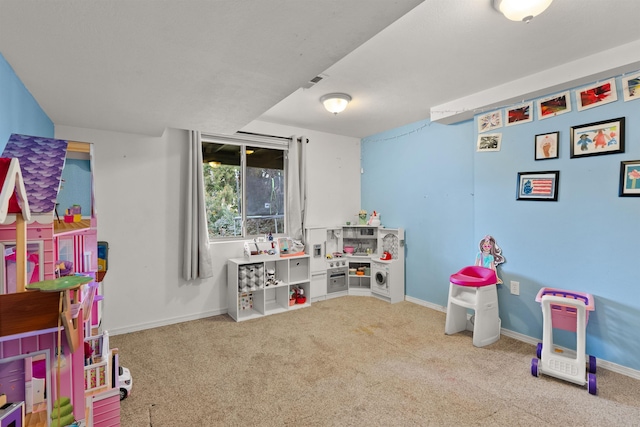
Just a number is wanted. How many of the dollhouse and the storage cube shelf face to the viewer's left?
0

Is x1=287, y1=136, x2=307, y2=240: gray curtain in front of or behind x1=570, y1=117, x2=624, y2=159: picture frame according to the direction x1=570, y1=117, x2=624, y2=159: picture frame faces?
in front

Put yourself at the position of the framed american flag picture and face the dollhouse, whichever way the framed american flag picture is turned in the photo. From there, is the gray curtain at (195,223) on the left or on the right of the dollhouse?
right

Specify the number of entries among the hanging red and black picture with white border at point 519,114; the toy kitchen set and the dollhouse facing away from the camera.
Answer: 0

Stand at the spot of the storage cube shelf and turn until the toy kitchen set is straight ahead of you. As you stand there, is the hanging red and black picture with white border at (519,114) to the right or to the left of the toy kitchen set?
right

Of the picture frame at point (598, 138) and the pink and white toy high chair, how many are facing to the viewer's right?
0

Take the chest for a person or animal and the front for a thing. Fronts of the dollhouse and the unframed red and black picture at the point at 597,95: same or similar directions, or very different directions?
very different directions

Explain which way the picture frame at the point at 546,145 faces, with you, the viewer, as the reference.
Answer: facing the viewer and to the left of the viewer

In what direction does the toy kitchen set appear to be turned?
toward the camera

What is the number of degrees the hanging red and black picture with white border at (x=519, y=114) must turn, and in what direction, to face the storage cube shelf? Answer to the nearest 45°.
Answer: approximately 45° to its right

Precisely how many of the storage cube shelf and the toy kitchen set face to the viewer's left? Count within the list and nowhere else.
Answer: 0

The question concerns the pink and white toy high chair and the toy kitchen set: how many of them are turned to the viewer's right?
0

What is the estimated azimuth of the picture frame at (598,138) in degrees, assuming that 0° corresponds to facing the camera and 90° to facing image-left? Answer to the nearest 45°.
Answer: approximately 45°

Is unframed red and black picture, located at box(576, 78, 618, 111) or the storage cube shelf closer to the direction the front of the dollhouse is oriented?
the unframed red and black picture

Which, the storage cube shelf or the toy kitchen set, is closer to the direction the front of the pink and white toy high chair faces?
the storage cube shelf
